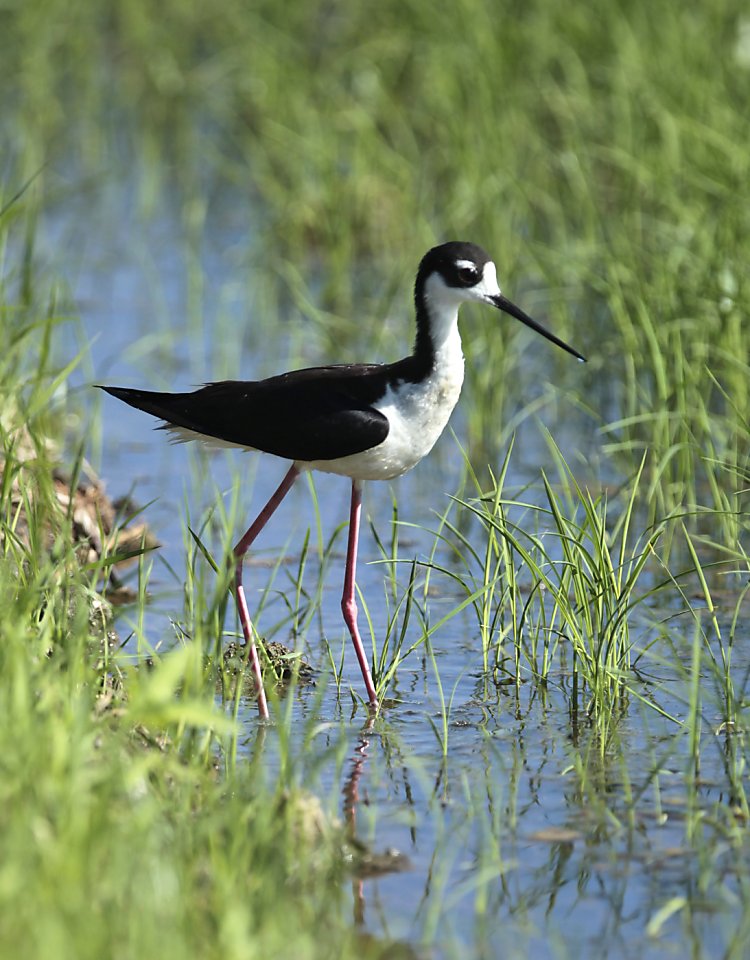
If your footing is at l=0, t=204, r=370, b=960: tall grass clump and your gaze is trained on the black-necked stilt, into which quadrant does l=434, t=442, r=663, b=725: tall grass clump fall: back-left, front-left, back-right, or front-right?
front-right

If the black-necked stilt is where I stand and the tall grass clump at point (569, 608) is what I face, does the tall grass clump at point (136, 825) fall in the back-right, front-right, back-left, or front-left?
back-right

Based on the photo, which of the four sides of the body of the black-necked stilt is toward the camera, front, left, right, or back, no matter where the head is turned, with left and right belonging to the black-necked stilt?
right
